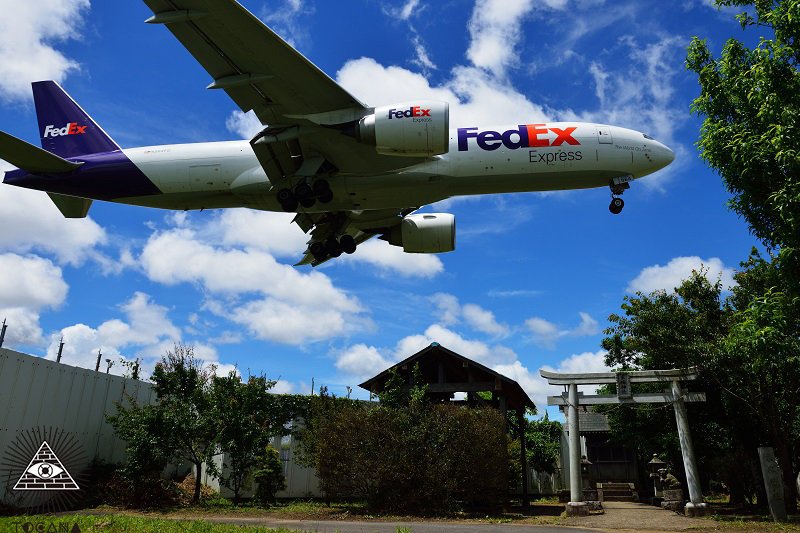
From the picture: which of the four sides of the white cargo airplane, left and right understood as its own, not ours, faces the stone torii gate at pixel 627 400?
right

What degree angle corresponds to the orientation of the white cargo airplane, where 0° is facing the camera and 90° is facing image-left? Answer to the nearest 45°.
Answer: approximately 270°

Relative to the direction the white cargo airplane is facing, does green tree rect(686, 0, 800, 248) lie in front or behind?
in front

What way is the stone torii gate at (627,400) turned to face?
toward the camera

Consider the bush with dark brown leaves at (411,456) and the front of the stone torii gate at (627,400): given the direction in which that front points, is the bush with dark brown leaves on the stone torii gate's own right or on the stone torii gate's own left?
on the stone torii gate's own right

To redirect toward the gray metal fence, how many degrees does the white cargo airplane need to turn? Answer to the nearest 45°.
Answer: approximately 135° to its left

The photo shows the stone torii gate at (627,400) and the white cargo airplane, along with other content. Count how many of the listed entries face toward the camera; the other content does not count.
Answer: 1

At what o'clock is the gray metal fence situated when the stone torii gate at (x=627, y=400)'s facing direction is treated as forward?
The gray metal fence is roughly at 2 o'clock from the stone torii gate.

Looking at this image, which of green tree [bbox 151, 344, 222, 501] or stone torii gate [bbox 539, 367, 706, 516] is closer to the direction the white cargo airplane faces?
the stone torii gate

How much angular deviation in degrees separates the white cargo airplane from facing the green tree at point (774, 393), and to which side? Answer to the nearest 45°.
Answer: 0° — it already faces it

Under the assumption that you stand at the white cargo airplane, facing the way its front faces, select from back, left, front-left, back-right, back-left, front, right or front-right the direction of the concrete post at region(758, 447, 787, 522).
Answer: right
